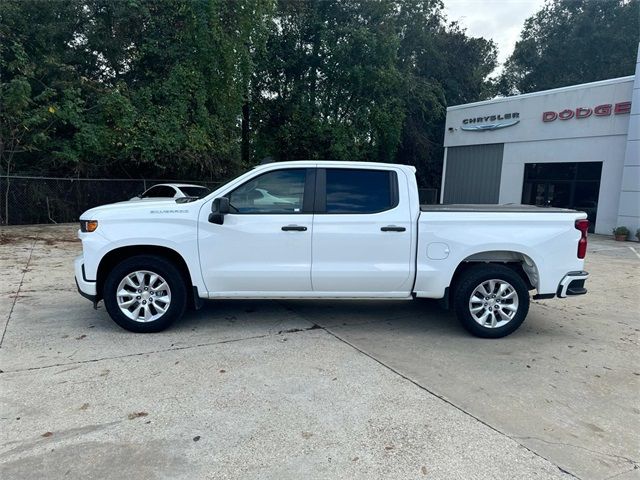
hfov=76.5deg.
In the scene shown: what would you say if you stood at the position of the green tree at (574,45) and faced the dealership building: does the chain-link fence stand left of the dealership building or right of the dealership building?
right

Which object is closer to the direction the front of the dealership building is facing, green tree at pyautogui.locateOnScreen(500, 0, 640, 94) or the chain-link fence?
the chain-link fence

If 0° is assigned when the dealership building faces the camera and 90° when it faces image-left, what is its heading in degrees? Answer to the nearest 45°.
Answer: approximately 45°

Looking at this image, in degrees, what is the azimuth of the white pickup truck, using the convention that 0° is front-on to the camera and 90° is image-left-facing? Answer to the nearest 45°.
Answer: approximately 90°

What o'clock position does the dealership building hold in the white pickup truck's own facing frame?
The dealership building is roughly at 4 o'clock from the white pickup truck.
